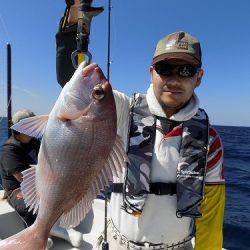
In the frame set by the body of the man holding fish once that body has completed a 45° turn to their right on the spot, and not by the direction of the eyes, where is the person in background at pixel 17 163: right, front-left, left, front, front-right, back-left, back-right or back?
right

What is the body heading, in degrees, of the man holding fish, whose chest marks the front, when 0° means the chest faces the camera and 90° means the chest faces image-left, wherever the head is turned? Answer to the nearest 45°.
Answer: approximately 0°
